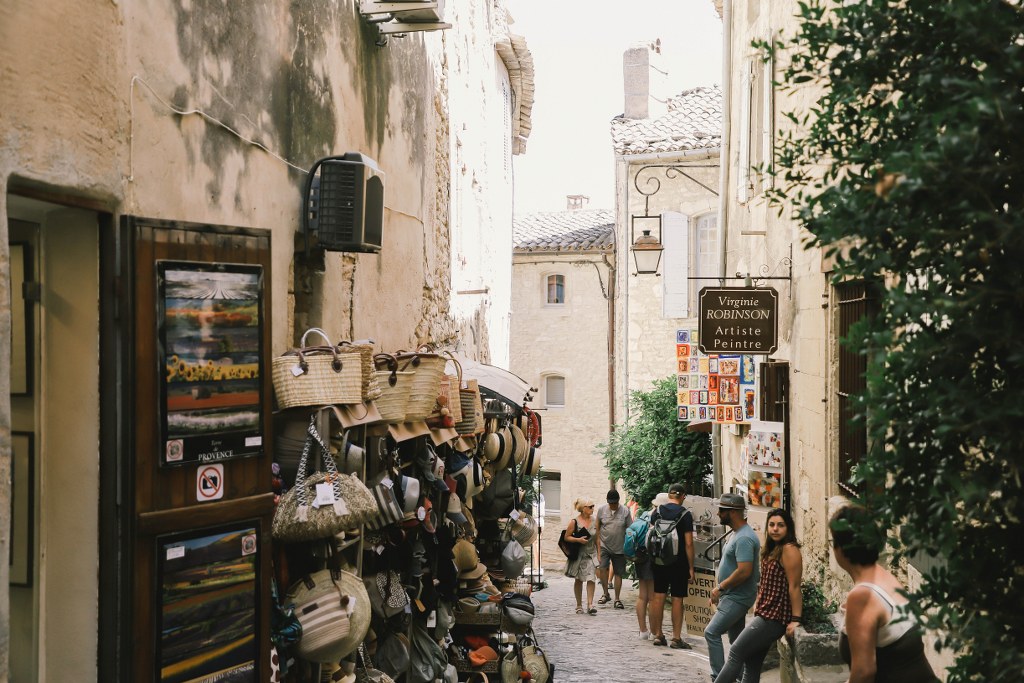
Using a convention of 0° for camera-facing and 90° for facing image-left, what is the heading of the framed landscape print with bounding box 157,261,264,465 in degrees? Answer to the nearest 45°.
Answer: approximately 315°

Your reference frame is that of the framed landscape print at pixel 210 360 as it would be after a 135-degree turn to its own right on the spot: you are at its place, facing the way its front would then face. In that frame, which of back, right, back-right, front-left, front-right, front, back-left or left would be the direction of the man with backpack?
back-right

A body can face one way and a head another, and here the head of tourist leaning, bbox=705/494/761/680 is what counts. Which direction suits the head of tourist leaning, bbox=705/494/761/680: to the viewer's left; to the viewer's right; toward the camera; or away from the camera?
to the viewer's left

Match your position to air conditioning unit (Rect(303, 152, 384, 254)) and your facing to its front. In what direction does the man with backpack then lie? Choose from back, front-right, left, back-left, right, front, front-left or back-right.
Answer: front-left

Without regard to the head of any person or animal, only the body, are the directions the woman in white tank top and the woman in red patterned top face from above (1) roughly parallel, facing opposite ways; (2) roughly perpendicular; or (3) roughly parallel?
roughly perpendicular
